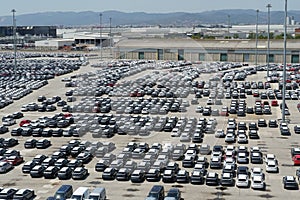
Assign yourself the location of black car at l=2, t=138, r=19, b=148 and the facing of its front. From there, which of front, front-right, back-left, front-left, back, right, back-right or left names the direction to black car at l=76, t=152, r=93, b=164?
left

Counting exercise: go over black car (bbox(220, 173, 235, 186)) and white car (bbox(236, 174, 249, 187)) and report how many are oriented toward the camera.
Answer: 2

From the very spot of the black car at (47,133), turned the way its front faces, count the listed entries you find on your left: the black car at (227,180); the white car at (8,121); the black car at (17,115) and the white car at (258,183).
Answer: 2

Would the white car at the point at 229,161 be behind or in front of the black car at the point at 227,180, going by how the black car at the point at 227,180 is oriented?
behind

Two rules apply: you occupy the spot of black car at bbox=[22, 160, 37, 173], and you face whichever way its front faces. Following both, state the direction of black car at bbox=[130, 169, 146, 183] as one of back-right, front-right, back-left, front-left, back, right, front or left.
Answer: left

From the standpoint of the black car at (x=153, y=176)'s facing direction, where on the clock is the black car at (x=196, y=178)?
the black car at (x=196, y=178) is roughly at 8 o'clock from the black car at (x=153, y=176).

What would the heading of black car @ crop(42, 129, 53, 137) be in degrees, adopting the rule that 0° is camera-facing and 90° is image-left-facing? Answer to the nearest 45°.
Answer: approximately 45°

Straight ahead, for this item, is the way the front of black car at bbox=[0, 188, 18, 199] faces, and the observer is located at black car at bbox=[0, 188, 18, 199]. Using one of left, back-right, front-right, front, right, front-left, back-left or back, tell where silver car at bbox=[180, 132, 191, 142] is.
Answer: back

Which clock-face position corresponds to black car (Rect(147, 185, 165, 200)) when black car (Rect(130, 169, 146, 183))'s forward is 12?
black car (Rect(147, 185, 165, 200)) is roughly at 10 o'clock from black car (Rect(130, 169, 146, 183)).

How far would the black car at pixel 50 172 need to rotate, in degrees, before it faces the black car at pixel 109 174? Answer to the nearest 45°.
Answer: approximately 90° to its left

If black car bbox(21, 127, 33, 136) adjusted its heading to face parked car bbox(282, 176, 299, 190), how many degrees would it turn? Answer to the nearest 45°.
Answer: approximately 90° to its left
